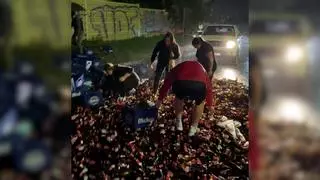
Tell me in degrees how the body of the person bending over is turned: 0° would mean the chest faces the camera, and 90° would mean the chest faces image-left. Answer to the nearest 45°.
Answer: approximately 180°

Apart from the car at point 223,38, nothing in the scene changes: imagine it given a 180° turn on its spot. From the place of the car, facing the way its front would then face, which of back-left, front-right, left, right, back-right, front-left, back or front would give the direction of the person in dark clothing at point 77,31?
left

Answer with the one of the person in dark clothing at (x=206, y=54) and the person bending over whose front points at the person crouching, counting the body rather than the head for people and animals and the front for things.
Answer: the person in dark clothing

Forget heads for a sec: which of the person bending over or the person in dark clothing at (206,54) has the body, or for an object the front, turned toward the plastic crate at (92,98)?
the person in dark clothing

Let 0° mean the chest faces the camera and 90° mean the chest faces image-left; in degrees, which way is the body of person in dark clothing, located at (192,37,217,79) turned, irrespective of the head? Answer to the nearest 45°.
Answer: approximately 90°

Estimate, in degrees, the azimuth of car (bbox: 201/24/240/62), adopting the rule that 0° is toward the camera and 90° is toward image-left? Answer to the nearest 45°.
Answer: approximately 0°
